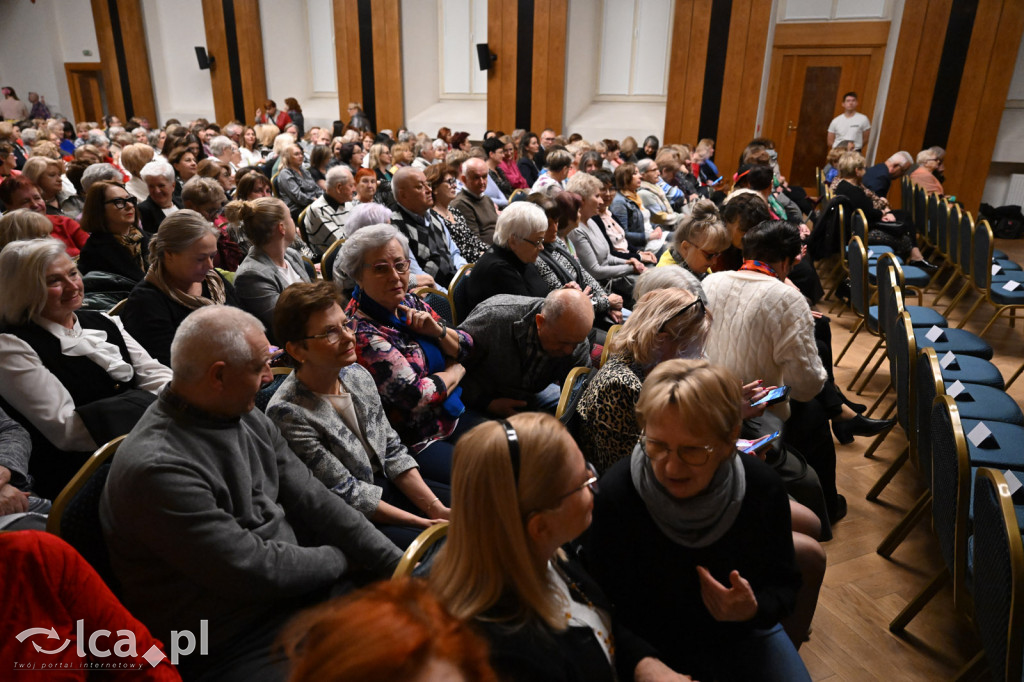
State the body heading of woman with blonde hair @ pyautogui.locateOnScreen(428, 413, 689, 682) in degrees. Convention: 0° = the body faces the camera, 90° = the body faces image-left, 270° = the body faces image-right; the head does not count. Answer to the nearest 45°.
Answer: approximately 270°

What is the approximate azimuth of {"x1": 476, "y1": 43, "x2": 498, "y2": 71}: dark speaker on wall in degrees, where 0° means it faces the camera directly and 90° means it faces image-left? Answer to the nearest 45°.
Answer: approximately 45°

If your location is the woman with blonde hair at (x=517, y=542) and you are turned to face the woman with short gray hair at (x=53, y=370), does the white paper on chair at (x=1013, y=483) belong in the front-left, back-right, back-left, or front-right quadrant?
back-right

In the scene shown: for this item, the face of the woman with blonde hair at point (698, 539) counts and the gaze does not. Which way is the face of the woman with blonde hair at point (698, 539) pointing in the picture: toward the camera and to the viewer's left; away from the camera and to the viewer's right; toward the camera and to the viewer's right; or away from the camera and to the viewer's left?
toward the camera and to the viewer's left

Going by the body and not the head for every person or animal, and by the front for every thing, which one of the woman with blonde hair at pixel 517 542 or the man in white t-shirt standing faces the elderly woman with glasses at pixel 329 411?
the man in white t-shirt standing

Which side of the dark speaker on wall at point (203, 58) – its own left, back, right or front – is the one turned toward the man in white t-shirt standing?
left

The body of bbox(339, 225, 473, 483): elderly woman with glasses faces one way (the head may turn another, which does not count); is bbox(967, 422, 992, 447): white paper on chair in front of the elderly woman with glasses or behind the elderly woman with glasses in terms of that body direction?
in front

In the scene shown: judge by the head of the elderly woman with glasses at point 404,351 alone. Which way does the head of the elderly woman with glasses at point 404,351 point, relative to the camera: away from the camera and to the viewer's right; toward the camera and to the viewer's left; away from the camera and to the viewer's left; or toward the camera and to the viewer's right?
toward the camera and to the viewer's right

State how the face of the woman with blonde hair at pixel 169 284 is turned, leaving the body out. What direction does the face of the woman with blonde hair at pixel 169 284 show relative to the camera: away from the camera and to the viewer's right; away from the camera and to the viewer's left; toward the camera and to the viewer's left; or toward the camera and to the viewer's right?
toward the camera and to the viewer's right
